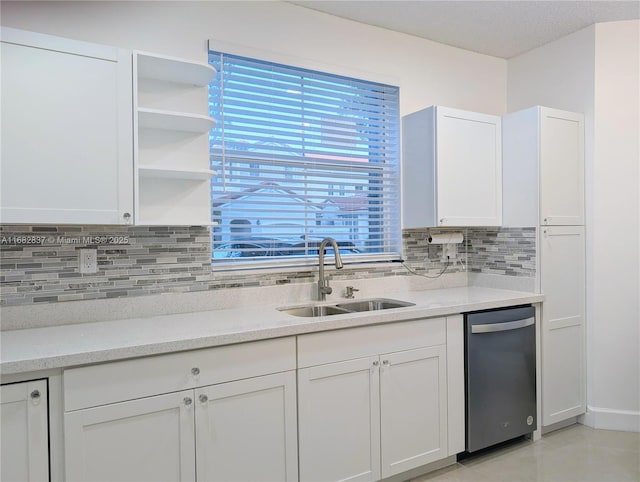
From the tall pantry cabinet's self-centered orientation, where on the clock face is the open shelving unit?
The open shelving unit is roughly at 3 o'clock from the tall pantry cabinet.

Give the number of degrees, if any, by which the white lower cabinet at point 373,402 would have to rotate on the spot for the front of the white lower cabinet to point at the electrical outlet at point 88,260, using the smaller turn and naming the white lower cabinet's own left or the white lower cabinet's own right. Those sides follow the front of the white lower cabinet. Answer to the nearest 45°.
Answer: approximately 135° to the white lower cabinet's own right

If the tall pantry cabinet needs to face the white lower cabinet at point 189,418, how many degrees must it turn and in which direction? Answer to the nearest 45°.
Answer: approximately 90° to its right

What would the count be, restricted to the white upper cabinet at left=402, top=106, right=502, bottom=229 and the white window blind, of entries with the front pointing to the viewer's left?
0

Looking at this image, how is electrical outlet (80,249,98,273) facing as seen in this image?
toward the camera

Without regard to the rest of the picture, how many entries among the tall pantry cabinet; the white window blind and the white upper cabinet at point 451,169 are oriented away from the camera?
0

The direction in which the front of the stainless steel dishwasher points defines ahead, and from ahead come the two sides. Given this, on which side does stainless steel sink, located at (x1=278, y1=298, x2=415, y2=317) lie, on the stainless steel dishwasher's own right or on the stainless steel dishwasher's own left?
on the stainless steel dishwasher's own right

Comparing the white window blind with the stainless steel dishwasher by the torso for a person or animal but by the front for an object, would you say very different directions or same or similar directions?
same or similar directions

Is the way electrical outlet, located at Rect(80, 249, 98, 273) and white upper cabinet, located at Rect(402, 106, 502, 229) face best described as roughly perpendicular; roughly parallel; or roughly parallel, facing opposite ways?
roughly parallel

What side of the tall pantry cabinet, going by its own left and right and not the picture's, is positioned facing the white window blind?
right

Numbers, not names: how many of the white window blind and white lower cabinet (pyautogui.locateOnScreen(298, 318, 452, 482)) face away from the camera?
0

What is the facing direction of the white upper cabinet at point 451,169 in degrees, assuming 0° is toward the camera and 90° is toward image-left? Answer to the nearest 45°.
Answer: approximately 315°

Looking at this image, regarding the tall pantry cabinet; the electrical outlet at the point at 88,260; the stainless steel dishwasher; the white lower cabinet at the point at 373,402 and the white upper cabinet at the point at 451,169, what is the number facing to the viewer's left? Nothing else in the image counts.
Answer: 0

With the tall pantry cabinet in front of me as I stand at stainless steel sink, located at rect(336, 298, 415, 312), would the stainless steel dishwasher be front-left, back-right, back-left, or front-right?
front-right

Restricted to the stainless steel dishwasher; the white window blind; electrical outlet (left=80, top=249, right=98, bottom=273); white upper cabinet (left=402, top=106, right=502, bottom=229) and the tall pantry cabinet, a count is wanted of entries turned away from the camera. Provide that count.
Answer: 0

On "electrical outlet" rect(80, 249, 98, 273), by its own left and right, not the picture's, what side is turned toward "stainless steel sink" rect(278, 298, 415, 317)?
left

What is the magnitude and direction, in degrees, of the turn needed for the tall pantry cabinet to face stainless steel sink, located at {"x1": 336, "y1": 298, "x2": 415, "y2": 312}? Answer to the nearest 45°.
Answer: approximately 90° to its right

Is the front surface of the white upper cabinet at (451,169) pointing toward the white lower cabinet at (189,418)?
no

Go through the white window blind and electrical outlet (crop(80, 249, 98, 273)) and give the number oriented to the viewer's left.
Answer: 0

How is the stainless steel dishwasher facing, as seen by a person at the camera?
facing the viewer and to the right of the viewer

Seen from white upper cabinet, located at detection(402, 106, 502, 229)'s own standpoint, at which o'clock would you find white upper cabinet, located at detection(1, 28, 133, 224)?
white upper cabinet, located at detection(1, 28, 133, 224) is roughly at 3 o'clock from white upper cabinet, located at detection(402, 106, 502, 229).
